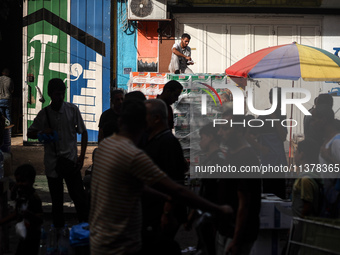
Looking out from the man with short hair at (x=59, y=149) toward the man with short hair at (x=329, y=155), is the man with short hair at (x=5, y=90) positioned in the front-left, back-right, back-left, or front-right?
back-left

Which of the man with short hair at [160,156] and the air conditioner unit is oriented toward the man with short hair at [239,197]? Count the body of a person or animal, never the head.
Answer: the air conditioner unit

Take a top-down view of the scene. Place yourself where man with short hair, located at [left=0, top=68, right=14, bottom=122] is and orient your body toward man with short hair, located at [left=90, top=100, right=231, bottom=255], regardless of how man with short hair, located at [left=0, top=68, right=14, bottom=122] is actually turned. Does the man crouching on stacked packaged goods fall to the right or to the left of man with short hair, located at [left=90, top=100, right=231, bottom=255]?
left
